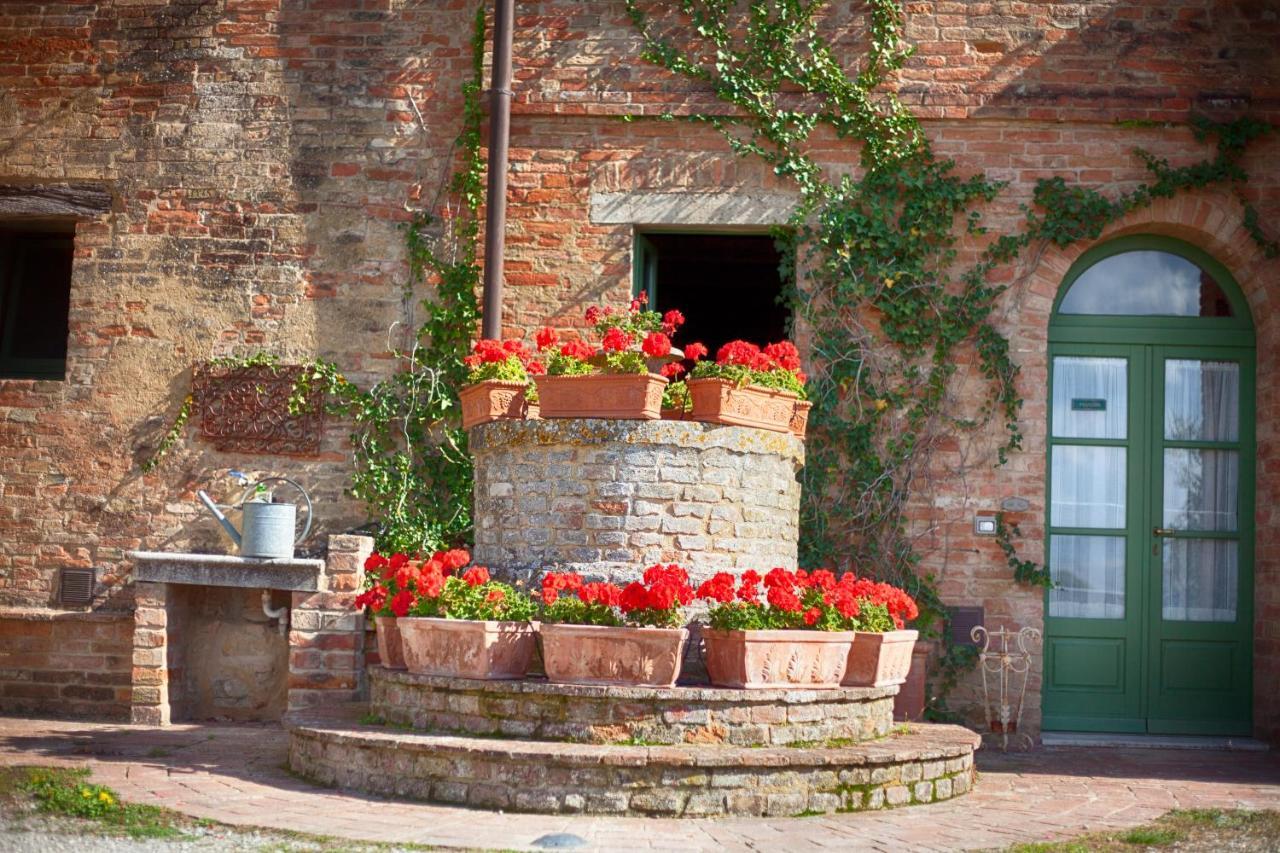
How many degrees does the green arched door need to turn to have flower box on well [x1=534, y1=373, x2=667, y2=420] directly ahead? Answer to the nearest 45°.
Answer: approximately 45° to its right

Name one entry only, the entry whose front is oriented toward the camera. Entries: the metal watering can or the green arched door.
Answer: the green arched door

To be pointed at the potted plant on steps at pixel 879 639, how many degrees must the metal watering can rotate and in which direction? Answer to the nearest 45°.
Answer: approximately 135° to its left

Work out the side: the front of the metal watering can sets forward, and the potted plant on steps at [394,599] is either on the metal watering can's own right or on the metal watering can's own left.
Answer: on the metal watering can's own left

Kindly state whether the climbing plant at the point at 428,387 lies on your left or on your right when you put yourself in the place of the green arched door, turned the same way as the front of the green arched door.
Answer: on your right

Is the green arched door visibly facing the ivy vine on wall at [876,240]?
no

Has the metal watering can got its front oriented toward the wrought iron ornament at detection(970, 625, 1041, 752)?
no

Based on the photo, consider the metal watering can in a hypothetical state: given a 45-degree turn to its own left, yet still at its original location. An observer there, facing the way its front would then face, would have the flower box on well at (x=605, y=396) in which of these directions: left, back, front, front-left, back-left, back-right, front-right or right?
left

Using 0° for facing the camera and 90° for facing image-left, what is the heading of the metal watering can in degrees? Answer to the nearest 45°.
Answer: approximately 90°

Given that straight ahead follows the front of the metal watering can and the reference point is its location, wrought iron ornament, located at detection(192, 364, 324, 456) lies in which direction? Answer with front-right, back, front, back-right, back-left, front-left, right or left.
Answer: right

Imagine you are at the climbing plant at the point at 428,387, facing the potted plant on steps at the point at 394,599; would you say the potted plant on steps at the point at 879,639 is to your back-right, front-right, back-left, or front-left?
front-left

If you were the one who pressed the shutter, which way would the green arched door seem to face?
facing the viewer

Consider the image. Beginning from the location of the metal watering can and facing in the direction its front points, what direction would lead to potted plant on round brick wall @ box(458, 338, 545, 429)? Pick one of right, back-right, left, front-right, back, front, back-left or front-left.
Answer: back-left

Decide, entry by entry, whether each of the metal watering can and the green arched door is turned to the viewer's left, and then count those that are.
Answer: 1

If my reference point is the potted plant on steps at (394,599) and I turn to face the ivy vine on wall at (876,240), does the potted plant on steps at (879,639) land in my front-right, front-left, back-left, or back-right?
front-right
